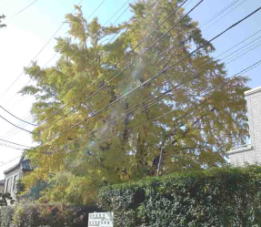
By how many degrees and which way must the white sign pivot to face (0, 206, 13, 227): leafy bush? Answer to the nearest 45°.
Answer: approximately 135° to its right

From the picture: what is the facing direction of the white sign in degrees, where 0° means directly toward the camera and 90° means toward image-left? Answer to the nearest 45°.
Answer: approximately 0°
